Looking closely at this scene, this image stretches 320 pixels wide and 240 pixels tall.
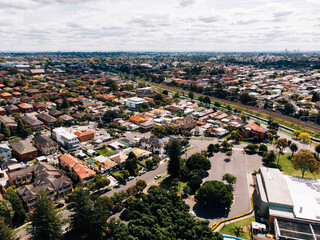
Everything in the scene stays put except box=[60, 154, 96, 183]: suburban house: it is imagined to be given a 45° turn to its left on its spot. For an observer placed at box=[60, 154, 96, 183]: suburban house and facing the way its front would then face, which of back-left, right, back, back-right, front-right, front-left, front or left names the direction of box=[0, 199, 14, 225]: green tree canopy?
back-right

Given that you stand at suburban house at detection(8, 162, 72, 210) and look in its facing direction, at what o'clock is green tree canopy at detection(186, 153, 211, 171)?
The green tree canopy is roughly at 11 o'clock from the suburban house.

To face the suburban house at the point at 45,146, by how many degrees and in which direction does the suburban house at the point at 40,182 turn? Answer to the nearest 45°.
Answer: approximately 135° to its left

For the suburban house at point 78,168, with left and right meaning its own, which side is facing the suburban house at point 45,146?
back

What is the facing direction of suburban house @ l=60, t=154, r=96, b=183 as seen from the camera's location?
facing the viewer and to the right of the viewer

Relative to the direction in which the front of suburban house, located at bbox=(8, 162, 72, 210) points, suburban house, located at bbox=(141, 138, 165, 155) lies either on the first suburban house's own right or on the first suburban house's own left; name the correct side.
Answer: on the first suburban house's own left

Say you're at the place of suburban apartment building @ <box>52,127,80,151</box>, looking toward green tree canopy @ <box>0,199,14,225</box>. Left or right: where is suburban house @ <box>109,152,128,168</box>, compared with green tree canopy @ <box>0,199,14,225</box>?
left
